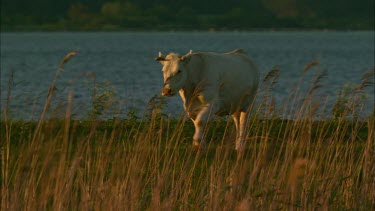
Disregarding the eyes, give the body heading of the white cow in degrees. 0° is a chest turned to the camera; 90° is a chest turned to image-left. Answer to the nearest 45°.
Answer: approximately 45°
